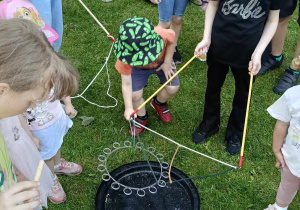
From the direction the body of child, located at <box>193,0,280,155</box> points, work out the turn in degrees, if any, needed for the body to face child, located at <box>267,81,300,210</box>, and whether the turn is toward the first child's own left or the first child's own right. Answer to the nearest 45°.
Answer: approximately 45° to the first child's own left

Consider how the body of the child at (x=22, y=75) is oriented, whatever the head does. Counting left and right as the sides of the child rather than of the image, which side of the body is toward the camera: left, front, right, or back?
right

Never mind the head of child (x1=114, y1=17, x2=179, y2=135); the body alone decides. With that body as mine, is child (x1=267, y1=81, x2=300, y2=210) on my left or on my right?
on my left

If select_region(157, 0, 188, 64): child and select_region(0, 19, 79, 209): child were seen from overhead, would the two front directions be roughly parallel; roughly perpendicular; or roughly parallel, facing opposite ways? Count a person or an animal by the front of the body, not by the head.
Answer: roughly perpendicular

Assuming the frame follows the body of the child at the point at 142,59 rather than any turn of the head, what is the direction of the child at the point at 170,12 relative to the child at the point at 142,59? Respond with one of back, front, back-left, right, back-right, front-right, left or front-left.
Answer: back
